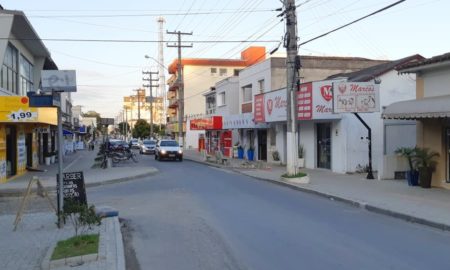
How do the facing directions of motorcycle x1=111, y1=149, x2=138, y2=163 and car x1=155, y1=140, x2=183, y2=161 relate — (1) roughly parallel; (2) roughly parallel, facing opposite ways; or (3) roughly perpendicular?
roughly perpendicular

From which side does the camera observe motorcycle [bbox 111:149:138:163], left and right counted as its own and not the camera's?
right

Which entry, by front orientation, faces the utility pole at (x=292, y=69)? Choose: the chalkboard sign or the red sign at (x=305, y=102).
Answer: the red sign

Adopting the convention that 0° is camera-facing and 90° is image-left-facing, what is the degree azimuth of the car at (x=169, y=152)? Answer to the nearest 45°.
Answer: approximately 0°
